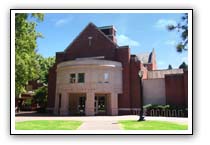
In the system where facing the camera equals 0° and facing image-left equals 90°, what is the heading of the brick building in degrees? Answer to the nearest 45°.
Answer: approximately 0°
